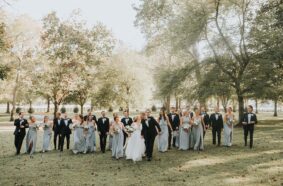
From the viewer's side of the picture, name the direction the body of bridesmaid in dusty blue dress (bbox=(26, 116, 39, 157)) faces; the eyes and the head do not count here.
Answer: toward the camera

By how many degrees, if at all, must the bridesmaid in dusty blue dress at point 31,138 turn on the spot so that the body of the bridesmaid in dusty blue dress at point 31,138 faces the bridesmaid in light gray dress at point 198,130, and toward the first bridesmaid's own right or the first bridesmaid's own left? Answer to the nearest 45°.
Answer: approximately 90° to the first bridesmaid's own left

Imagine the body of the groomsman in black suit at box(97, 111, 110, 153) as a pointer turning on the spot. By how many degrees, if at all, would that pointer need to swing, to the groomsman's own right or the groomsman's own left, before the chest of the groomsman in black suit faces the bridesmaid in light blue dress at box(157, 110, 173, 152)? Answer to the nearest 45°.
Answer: approximately 90° to the groomsman's own left

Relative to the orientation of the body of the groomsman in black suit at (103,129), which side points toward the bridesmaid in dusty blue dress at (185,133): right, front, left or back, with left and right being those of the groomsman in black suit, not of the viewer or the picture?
left

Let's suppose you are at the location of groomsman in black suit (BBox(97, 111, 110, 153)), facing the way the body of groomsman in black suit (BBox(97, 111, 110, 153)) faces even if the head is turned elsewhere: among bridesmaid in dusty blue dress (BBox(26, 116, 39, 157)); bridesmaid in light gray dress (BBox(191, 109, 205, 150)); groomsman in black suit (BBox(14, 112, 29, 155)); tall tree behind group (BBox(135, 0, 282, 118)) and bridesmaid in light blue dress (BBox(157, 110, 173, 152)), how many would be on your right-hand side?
2

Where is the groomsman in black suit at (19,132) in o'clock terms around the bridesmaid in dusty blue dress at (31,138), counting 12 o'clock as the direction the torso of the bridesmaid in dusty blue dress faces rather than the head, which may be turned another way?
The groomsman in black suit is roughly at 3 o'clock from the bridesmaid in dusty blue dress.

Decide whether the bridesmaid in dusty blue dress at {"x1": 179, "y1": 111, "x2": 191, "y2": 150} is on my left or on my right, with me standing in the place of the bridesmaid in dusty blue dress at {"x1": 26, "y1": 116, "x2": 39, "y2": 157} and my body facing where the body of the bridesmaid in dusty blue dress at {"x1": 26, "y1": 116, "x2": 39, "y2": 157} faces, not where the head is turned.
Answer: on my left

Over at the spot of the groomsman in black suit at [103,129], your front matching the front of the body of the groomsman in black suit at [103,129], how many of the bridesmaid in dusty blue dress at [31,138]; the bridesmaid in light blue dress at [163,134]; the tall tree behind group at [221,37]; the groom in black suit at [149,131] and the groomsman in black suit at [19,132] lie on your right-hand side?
2

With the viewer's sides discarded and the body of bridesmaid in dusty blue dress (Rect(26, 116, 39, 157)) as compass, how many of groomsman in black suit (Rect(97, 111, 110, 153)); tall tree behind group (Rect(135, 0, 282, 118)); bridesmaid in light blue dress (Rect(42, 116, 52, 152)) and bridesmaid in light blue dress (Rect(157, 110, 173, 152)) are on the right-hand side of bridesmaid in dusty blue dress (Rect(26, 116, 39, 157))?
0

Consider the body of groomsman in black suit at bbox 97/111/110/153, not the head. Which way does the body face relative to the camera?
toward the camera

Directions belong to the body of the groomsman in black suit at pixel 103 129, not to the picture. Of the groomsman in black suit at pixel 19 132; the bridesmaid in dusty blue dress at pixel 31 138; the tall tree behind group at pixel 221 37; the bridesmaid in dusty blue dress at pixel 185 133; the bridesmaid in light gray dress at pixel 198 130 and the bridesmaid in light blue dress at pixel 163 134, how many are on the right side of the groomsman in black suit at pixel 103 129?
2

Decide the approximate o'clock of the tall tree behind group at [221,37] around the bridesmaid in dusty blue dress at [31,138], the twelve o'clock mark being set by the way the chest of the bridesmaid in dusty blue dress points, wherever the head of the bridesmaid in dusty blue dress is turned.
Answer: The tall tree behind group is roughly at 8 o'clock from the bridesmaid in dusty blue dress.

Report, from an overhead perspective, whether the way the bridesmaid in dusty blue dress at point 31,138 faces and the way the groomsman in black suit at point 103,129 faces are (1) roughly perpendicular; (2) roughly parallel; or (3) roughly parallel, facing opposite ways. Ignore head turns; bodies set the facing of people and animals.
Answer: roughly parallel

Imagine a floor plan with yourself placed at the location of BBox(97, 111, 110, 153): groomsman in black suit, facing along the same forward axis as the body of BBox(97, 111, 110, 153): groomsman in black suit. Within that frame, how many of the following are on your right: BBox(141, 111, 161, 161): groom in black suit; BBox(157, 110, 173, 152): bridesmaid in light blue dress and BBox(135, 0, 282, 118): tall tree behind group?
0

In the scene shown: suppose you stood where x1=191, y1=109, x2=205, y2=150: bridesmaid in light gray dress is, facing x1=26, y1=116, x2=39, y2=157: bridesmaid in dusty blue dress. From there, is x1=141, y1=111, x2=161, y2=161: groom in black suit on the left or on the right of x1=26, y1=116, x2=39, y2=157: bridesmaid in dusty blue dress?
left

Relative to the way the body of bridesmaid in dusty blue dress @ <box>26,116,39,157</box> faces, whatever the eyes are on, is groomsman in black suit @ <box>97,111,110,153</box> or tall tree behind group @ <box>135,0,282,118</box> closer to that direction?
the groomsman in black suit
